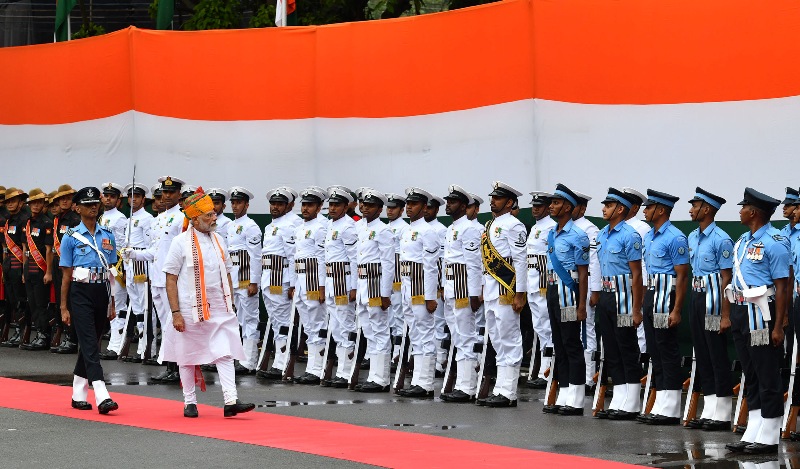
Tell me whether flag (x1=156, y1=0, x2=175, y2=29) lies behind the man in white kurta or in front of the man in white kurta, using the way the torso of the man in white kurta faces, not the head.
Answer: behind

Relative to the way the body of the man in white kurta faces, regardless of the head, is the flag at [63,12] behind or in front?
behind

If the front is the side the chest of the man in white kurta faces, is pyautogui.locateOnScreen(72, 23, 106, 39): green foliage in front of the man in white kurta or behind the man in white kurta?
behind
